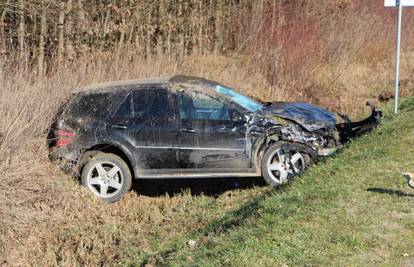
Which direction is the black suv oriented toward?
to the viewer's right

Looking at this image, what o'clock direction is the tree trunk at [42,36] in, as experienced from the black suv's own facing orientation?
The tree trunk is roughly at 8 o'clock from the black suv.
